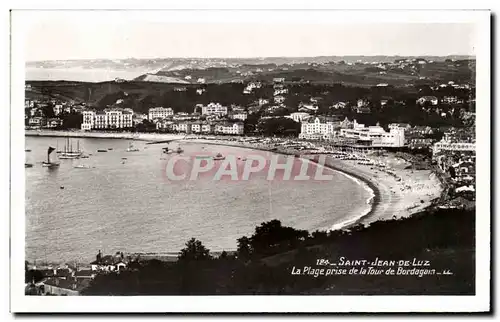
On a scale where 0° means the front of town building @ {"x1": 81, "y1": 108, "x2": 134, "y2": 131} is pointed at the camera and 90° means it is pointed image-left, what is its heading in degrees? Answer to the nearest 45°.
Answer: approximately 0°

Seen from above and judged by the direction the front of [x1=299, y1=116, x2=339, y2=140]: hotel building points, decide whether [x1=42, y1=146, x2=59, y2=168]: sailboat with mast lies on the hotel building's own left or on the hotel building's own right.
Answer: on the hotel building's own right

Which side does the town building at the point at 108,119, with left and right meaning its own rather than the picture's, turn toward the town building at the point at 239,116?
left

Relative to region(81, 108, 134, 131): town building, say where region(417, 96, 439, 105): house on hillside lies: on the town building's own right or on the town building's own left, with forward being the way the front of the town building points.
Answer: on the town building's own left

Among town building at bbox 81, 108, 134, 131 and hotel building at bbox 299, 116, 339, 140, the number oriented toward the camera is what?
2

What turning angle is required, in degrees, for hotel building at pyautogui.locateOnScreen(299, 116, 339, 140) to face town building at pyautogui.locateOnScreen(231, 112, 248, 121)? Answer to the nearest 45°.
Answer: approximately 90° to its right

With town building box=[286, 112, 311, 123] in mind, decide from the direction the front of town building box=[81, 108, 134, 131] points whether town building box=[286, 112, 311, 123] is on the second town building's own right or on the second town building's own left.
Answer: on the second town building's own left

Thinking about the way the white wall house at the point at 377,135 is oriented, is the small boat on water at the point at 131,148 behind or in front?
in front

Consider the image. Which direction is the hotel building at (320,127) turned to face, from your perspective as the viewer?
facing the viewer

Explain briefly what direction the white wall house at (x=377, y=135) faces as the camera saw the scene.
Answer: facing the viewer and to the left of the viewer

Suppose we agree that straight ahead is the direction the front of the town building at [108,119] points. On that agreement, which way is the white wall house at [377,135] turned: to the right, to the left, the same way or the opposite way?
to the right
